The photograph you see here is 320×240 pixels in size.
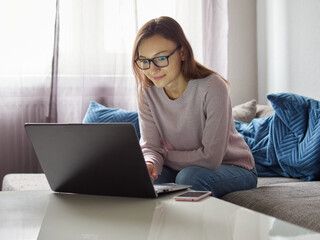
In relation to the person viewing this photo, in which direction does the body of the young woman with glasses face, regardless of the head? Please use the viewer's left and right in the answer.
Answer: facing the viewer and to the left of the viewer

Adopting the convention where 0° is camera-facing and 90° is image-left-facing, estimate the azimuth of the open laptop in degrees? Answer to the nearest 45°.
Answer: approximately 225°

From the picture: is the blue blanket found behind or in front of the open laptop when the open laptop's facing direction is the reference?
in front

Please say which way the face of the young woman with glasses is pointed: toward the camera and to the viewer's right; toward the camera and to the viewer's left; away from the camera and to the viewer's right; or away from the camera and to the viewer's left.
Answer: toward the camera and to the viewer's left

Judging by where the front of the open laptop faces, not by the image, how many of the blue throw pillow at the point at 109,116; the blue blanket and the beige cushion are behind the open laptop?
0

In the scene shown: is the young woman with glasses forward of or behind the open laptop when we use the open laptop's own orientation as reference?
forward

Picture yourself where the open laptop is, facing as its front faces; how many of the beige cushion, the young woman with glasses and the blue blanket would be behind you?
0

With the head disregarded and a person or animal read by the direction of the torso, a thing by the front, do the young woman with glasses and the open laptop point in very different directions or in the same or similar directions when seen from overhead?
very different directions

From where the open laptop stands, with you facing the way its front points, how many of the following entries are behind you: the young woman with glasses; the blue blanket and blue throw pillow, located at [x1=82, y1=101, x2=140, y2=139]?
0

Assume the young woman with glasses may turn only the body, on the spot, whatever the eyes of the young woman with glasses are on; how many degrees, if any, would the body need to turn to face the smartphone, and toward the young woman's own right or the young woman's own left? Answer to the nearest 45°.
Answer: approximately 45° to the young woman's own left
